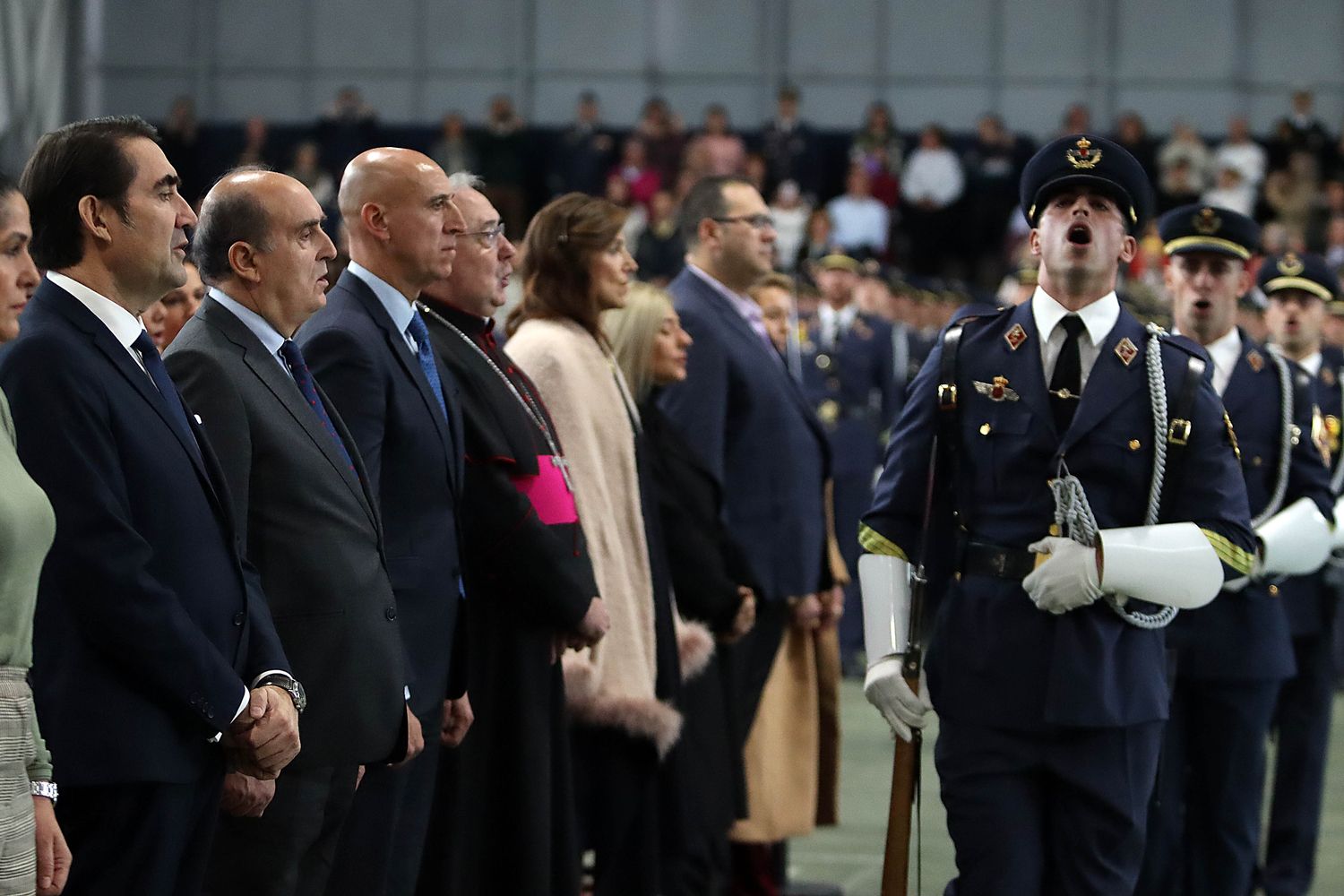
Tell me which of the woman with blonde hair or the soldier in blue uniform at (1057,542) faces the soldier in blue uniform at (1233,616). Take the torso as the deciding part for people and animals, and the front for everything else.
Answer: the woman with blonde hair

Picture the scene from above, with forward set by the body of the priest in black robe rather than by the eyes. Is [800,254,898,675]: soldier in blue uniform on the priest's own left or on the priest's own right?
on the priest's own left

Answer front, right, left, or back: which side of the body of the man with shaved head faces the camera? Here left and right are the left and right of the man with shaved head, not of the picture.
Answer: right

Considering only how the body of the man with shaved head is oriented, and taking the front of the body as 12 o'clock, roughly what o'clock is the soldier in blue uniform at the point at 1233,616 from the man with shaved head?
The soldier in blue uniform is roughly at 11 o'clock from the man with shaved head.

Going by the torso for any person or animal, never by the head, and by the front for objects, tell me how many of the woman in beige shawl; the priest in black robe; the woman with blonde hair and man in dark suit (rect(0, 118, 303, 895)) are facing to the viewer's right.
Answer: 4

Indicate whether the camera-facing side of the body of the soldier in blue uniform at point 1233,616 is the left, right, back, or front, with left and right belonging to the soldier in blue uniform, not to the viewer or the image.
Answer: front

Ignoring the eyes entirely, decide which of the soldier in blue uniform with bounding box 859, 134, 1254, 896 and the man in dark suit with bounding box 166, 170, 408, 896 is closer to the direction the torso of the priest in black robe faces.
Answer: the soldier in blue uniform

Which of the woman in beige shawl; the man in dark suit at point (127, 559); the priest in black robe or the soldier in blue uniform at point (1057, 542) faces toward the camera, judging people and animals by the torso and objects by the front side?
the soldier in blue uniform

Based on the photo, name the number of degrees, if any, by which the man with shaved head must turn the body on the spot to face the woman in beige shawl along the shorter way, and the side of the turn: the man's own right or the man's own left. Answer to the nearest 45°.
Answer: approximately 45° to the man's own left

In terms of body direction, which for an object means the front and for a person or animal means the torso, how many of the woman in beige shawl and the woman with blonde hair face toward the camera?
0

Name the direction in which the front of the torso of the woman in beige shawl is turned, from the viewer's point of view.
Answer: to the viewer's right

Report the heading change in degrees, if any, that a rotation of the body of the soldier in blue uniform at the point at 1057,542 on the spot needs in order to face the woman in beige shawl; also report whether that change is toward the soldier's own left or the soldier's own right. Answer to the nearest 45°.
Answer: approximately 135° to the soldier's own right

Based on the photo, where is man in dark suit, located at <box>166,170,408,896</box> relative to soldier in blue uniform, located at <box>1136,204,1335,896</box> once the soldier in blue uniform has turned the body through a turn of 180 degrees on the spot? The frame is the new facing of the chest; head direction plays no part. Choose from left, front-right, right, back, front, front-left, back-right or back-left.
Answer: back-left

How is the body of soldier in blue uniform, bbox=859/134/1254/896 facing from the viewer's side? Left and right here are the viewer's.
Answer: facing the viewer
